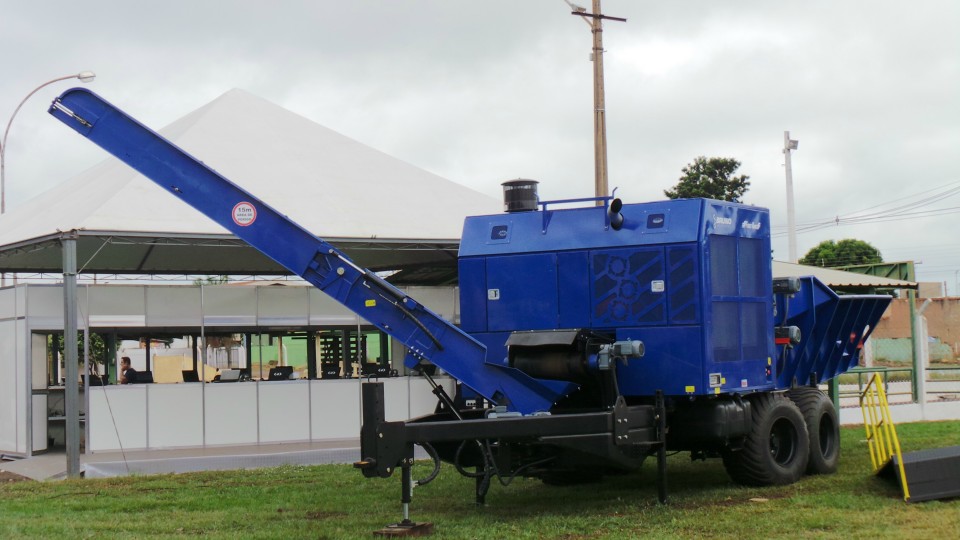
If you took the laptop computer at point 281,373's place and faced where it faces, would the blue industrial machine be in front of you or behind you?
behind

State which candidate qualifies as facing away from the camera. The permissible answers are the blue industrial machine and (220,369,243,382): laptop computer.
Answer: the laptop computer

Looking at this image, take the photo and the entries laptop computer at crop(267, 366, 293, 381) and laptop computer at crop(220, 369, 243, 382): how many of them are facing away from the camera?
2

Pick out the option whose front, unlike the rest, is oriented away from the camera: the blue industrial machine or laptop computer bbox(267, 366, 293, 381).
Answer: the laptop computer

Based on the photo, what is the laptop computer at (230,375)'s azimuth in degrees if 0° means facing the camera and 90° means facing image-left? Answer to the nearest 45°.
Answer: approximately 180°

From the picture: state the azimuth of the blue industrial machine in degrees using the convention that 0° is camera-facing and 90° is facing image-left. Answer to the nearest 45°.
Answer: approximately 45°

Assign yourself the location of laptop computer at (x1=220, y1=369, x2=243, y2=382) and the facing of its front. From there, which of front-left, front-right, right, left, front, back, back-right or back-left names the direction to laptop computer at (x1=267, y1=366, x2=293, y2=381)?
back-right

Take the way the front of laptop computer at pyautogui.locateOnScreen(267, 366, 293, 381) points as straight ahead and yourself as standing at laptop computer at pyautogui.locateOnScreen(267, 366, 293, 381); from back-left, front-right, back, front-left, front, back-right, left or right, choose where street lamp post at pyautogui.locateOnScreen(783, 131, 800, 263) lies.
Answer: front-right

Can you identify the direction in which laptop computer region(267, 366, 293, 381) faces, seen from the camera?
facing away from the viewer

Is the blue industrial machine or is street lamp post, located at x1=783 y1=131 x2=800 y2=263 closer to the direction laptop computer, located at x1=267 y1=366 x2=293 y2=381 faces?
the street lamp post
